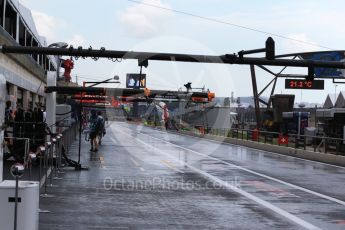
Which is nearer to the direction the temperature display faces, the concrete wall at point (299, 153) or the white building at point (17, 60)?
the concrete wall

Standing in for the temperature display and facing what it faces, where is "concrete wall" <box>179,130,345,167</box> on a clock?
The concrete wall is roughly at 12 o'clock from the temperature display.

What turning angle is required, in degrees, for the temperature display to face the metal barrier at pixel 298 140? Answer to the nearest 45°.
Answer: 0° — it already faces it

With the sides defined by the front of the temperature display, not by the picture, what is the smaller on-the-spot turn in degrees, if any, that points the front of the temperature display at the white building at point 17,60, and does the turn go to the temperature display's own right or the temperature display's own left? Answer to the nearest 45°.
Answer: approximately 45° to the temperature display's own right

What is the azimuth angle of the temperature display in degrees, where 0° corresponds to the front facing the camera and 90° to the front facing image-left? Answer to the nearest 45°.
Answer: approximately 0°
